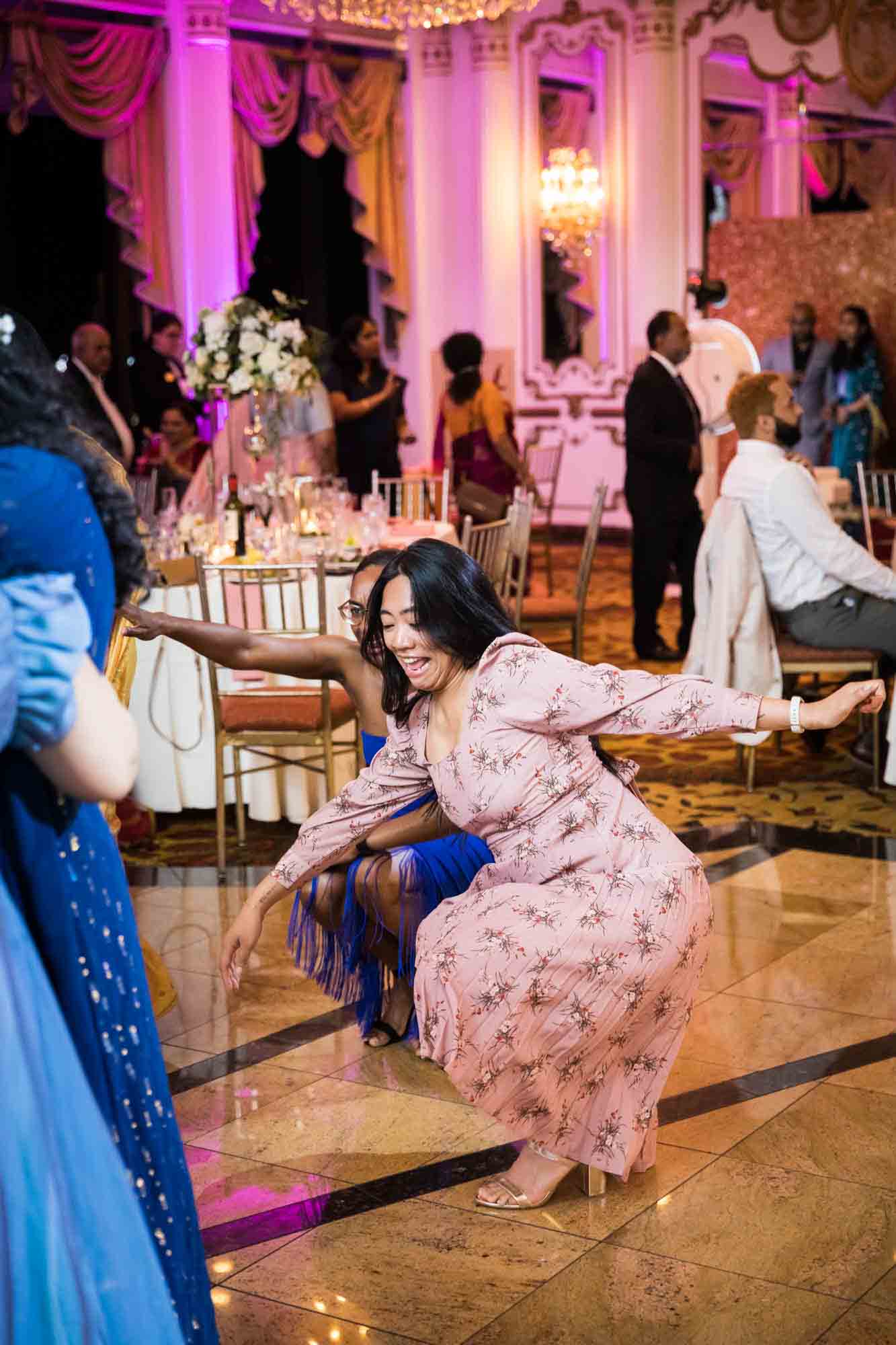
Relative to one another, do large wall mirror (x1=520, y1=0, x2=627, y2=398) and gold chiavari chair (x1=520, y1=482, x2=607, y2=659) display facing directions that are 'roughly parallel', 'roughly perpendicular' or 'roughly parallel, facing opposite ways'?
roughly perpendicular

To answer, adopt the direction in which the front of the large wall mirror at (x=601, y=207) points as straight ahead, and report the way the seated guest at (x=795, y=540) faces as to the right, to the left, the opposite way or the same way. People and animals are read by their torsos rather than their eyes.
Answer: to the left

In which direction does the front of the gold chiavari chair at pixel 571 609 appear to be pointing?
to the viewer's left

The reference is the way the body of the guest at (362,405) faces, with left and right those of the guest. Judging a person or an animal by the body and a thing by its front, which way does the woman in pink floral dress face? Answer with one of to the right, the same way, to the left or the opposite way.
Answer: to the right

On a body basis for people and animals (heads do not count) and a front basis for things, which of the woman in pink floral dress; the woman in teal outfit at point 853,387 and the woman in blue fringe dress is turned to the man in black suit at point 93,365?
the woman in teal outfit

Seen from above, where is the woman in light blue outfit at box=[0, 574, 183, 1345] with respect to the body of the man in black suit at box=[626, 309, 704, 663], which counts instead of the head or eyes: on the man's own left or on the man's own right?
on the man's own right

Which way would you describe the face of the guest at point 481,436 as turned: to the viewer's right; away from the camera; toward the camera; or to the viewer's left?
away from the camera

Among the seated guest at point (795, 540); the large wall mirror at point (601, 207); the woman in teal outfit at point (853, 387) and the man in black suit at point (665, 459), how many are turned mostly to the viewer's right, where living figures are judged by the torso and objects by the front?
2

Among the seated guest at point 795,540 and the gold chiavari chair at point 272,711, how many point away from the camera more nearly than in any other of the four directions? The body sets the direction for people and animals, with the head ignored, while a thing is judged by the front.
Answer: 1

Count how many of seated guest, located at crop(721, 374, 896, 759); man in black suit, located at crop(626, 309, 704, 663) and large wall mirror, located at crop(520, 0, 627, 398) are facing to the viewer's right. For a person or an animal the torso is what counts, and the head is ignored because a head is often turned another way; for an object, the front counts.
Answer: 2
